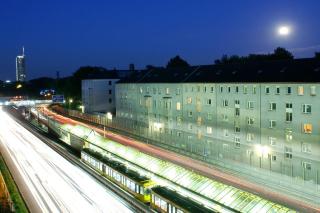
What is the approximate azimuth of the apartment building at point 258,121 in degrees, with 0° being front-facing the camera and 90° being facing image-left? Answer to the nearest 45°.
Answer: approximately 45°

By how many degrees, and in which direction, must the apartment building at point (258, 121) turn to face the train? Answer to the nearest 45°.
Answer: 0° — it already faces it

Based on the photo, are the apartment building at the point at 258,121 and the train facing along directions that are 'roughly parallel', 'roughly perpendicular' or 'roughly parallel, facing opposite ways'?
roughly perpendicular
